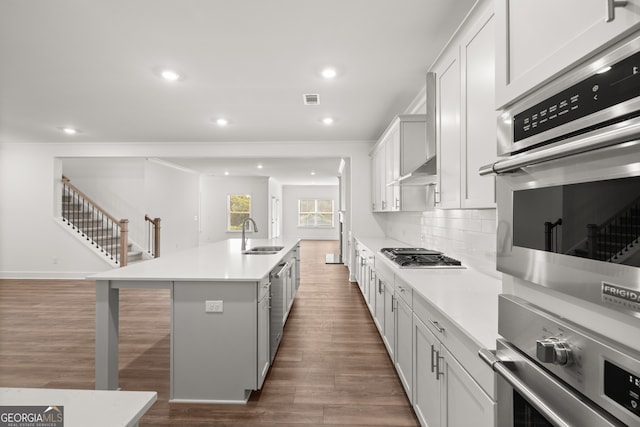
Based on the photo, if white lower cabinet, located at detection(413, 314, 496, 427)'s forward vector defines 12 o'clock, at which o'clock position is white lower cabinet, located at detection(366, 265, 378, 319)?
white lower cabinet, located at detection(366, 265, 378, 319) is roughly at 4 o'clock from white lower cabinet, located at detection(413, 314, 496, 427).

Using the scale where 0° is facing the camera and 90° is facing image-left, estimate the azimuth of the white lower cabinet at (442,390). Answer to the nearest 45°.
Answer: approximately 45°

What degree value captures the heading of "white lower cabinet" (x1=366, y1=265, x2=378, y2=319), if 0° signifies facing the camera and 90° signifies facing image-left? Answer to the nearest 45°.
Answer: approximately 90°

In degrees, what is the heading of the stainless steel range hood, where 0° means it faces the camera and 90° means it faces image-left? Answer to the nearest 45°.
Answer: approximately 90°

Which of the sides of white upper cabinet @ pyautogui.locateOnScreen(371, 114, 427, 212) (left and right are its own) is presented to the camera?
left

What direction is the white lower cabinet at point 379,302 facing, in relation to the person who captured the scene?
facing to the left of the viewer

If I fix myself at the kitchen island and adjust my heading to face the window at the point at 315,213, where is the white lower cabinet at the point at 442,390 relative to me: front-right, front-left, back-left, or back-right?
back-right

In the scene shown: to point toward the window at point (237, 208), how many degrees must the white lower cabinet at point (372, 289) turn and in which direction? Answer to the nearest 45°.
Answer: approximately 45° to its right

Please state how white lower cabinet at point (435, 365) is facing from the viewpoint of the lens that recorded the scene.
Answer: facing to the left of the viewer

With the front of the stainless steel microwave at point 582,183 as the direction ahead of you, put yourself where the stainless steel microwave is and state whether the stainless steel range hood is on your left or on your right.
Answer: on your right
